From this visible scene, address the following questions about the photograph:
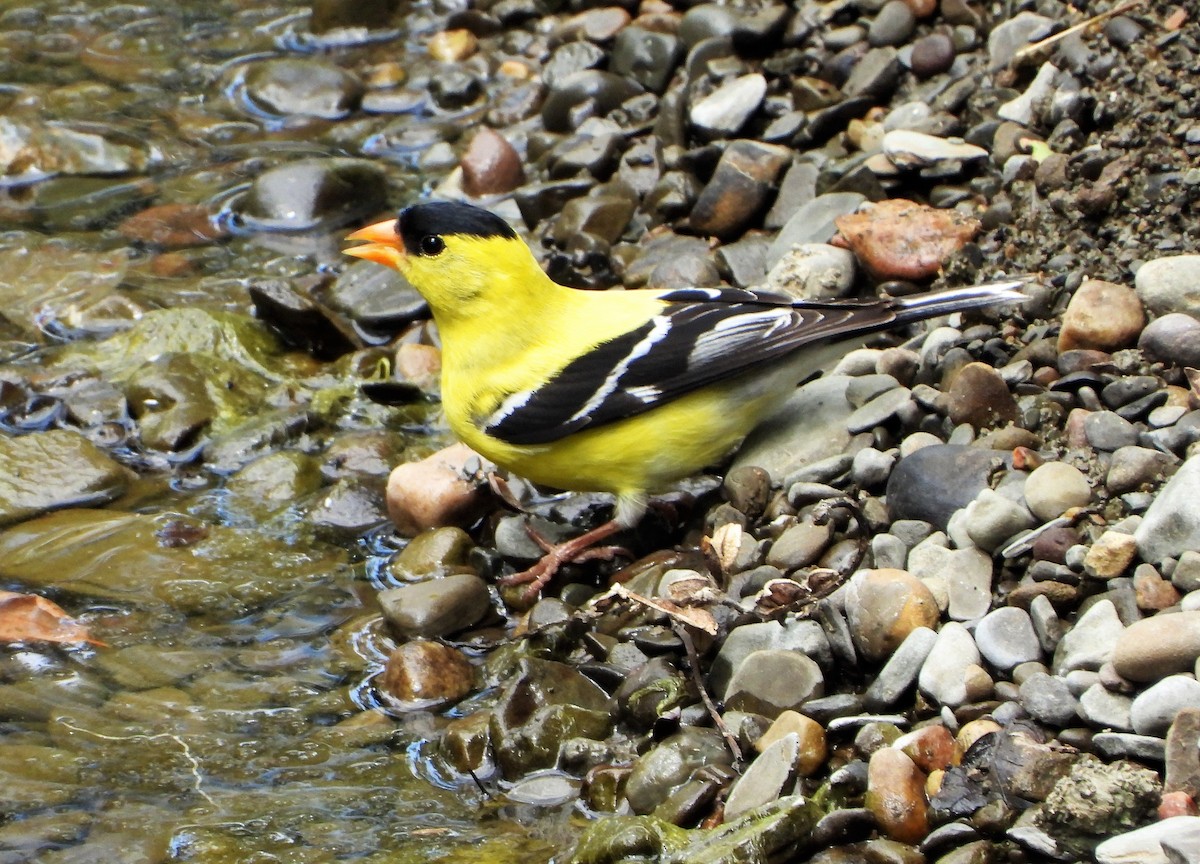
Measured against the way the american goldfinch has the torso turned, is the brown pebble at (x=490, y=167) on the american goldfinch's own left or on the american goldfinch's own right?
on the american goldfinch's own right

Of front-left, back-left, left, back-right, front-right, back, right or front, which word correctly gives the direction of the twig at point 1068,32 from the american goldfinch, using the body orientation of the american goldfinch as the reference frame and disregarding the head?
back-right

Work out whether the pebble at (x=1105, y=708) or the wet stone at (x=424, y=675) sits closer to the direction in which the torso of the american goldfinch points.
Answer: the wet stone

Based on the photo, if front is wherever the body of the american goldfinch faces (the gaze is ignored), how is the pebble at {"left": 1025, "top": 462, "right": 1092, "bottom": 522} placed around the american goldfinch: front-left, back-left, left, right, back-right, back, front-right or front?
back-left

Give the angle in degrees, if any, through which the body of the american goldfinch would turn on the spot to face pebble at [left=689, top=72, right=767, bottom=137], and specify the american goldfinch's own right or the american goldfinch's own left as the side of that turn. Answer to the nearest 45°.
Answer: approximately 90° to the american goldfinch's own right

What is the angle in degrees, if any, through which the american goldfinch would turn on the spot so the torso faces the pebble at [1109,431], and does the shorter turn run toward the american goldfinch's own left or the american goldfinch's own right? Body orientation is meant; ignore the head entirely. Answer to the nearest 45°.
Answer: approximately 135° to the american goldfinch's own left

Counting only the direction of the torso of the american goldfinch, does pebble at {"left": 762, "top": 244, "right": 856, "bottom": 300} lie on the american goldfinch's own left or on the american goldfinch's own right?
on the american goldfinch's own right

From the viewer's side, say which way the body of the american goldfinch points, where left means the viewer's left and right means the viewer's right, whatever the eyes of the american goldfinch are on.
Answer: facing to the left of the viewer

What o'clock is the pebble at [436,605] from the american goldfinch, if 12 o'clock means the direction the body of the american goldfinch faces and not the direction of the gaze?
The pebble is roughly at 10 o'clock from the american goldfinch.

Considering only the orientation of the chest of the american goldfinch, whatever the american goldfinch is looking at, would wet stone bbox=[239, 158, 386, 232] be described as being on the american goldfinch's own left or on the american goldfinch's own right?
on the american goldfinch's own right
